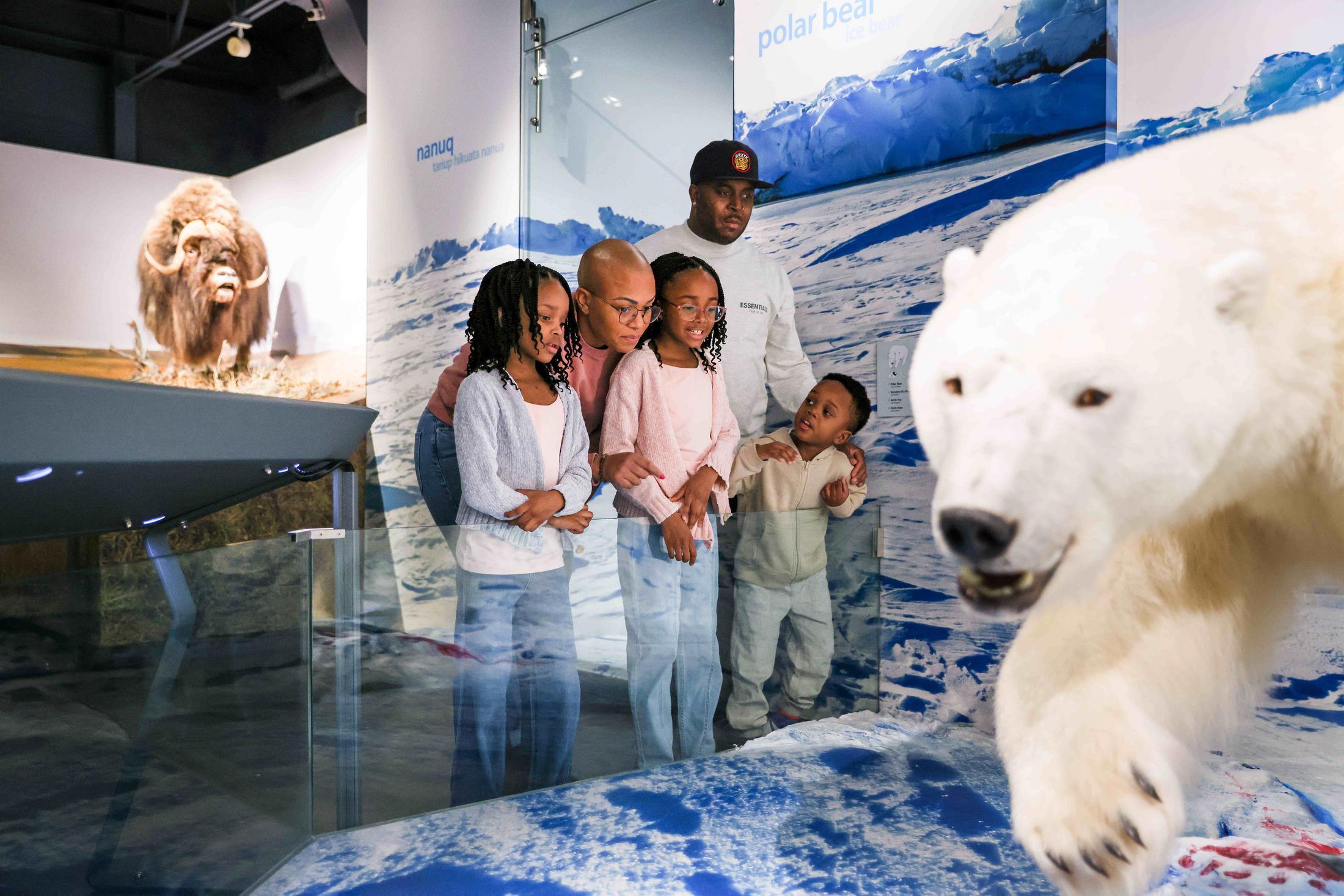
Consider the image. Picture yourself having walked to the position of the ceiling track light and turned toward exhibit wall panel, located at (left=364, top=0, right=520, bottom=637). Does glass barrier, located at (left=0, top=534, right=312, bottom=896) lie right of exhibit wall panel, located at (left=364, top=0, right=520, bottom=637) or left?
right

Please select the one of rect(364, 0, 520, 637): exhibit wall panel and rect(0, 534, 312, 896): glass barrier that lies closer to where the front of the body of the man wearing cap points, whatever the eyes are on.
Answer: the glass barrier

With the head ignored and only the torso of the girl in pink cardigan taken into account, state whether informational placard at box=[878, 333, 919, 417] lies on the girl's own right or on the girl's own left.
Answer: on the girl's own left

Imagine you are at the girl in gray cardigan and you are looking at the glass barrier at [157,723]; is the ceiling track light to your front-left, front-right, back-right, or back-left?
back-right

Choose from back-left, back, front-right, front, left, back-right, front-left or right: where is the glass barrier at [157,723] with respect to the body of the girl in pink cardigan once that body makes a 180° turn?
left

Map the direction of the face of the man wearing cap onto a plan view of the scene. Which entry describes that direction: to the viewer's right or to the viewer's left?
to the viewer's right

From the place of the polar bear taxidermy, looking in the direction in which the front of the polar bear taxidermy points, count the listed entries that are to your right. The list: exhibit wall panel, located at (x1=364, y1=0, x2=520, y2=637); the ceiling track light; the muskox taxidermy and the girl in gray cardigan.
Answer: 4
